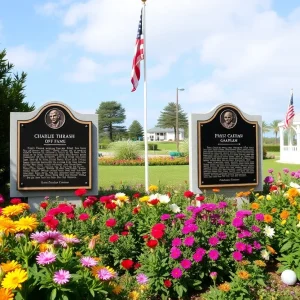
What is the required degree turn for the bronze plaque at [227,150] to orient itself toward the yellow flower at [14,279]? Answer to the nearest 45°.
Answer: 0° — it already faces it

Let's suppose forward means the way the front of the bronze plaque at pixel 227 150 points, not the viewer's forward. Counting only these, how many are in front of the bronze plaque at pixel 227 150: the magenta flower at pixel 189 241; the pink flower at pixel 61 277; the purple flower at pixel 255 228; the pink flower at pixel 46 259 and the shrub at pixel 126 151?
4

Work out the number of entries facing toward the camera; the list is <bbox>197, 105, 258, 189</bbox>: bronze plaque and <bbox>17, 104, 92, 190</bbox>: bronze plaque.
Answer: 2

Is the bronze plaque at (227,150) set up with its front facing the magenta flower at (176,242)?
yes

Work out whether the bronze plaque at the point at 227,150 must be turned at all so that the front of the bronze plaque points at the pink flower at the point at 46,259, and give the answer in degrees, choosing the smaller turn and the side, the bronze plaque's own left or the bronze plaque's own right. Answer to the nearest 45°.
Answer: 0° — it already faces it

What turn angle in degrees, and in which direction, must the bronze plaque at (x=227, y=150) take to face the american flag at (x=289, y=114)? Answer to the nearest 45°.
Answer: approximately 180°

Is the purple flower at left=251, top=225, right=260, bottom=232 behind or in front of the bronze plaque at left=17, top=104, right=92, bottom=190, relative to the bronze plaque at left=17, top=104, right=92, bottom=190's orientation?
in front

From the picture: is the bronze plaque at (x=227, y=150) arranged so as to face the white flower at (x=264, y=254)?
yes

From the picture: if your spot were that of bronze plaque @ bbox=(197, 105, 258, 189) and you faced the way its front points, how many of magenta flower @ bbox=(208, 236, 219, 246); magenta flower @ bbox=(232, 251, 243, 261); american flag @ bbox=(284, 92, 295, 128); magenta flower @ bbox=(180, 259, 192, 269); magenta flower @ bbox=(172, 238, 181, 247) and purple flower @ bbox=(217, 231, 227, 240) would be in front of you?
5

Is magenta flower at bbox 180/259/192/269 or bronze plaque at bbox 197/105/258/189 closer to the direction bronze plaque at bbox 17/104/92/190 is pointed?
the magenta flower

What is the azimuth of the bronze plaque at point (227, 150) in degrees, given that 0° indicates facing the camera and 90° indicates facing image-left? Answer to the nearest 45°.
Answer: approximately 0°

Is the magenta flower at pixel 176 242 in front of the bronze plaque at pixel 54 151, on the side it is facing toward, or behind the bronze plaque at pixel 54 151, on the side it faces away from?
in front

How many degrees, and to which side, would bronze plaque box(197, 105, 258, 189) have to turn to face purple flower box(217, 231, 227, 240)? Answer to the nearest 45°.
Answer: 0° — it already faces it

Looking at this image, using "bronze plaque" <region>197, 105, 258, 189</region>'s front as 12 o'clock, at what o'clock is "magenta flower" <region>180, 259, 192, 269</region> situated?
The magenta flower is roughly at 12 o'clock from the bronze plaque.
